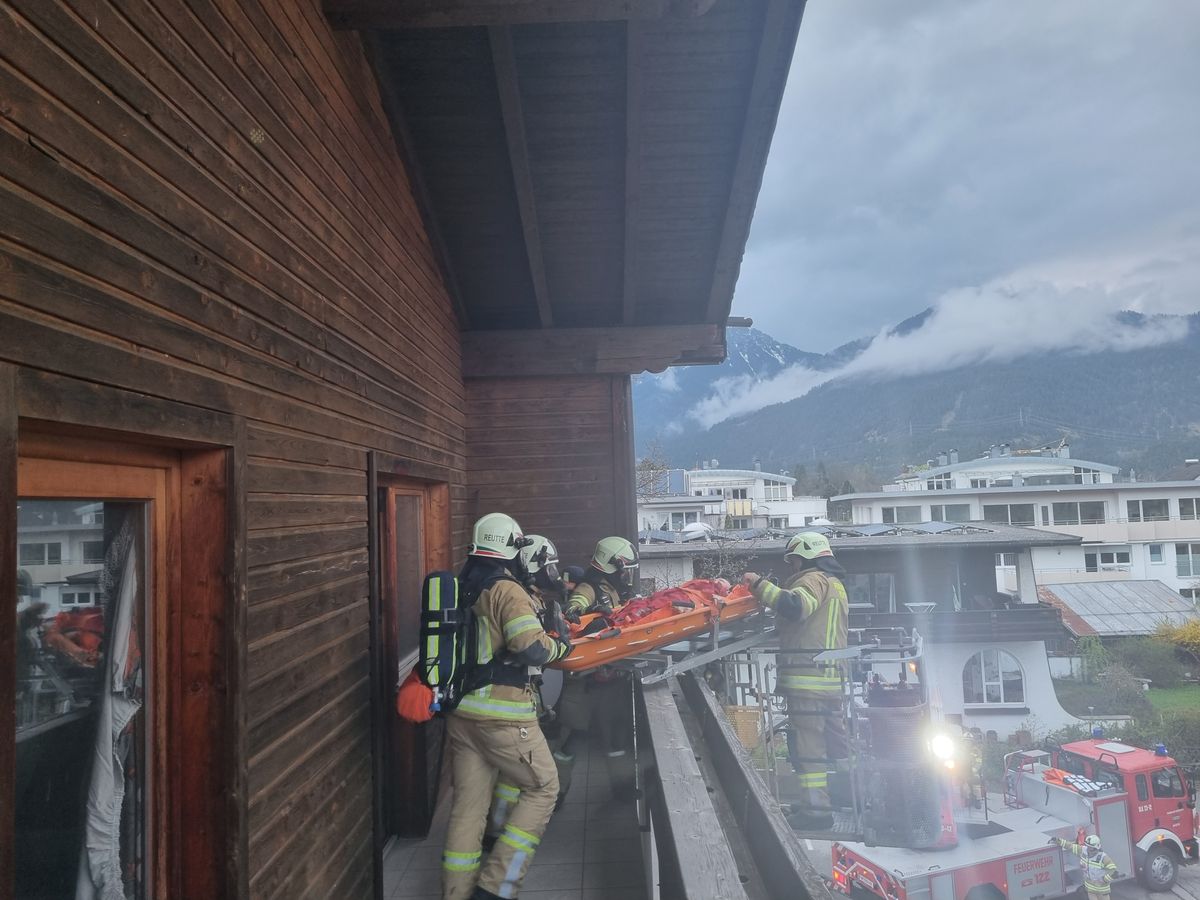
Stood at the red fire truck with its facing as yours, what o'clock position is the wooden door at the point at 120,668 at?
The wooden door is roughly at 5 o'clock from the red fire truck.

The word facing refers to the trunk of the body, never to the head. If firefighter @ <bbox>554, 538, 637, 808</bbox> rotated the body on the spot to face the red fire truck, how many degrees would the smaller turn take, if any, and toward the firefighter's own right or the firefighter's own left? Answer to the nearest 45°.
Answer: approximately 90° to the firefighter's own left

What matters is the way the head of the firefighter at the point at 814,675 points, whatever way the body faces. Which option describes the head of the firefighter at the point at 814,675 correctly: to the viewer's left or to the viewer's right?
to the viewer's left

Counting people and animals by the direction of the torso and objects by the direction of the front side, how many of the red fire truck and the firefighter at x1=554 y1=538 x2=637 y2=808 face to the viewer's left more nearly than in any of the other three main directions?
0

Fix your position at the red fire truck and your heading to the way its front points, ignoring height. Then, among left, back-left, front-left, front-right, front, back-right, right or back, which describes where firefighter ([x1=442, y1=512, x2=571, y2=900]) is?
back-right

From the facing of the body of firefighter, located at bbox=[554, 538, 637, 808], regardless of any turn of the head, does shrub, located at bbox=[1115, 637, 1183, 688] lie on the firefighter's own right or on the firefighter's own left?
on the firefighter's own left

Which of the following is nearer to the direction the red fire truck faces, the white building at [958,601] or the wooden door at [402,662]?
the white building

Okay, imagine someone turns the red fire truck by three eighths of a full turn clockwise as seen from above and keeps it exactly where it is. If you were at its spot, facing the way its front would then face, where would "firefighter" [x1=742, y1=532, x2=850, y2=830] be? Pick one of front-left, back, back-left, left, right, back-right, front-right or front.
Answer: front

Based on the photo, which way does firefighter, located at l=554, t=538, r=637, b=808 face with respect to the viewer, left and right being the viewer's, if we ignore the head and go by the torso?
facing the viewer and to the right of the viewer

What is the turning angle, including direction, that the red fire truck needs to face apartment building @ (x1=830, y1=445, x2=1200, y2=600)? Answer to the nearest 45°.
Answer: approximately 45° to its left

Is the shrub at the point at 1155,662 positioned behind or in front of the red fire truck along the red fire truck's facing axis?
in front

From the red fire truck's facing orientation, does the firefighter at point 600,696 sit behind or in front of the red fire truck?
behind

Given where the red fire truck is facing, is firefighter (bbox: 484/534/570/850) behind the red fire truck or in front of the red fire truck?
behind

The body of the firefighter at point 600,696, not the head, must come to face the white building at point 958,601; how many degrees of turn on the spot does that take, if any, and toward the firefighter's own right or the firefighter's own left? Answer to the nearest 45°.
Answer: approximately 90° to the firefighter's own left

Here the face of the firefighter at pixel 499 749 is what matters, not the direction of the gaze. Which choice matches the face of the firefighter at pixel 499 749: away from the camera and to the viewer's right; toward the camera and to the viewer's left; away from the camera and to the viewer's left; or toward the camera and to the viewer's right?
away from the camera and to the viewer's right

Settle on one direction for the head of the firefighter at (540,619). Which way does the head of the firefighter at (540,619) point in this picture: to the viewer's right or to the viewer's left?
to the viewer's right

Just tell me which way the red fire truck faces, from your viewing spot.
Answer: facing away from the viewer and to the right of the viewer
